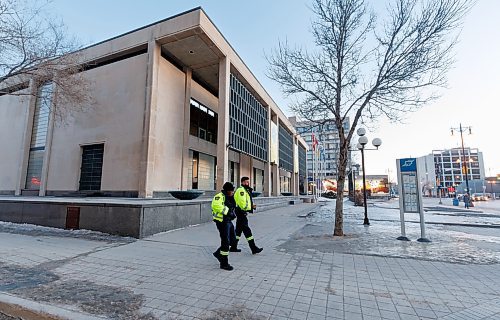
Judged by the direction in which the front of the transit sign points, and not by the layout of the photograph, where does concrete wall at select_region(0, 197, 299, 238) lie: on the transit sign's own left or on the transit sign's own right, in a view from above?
on the transit sign's own right

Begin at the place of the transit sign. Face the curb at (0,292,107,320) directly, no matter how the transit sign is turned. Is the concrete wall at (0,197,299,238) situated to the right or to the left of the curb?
right

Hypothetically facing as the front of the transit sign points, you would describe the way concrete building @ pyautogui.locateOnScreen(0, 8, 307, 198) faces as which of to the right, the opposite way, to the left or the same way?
to the left

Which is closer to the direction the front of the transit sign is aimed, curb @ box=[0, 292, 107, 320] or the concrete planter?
the curb

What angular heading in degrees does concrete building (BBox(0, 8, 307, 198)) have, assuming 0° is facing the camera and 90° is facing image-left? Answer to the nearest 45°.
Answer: approximately 315°

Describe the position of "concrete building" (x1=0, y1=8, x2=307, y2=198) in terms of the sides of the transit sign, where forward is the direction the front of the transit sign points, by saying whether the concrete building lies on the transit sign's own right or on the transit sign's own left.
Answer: on the transit sign's own right
